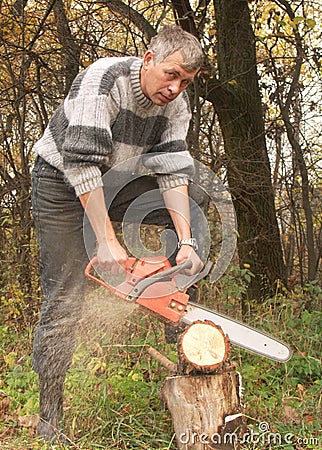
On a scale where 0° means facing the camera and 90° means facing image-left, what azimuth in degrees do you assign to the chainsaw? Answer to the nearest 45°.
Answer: approximately 270°

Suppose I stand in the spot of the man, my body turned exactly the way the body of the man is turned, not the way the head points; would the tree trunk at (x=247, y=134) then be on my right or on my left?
on my left

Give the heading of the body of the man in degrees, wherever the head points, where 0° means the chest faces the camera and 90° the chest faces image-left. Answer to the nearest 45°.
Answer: approximately 315°

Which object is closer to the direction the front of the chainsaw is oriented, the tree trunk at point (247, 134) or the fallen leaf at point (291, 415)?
the fallen leaf

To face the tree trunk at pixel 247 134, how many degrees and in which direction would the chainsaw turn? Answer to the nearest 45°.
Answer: approximately 90° to its left
